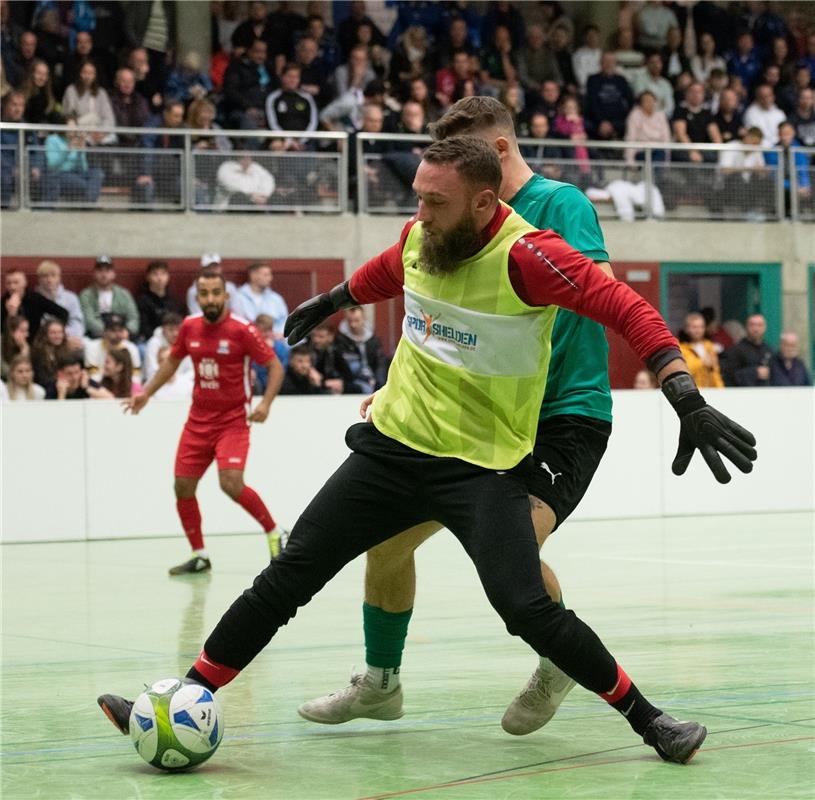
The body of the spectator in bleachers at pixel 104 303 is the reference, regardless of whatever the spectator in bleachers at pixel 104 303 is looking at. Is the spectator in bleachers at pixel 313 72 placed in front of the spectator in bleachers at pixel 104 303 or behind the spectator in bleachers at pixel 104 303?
behind

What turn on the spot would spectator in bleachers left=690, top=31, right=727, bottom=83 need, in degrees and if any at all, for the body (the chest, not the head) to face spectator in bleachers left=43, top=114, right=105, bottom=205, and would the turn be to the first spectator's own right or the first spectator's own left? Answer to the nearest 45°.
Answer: approximately 45° to the first spectator's own right

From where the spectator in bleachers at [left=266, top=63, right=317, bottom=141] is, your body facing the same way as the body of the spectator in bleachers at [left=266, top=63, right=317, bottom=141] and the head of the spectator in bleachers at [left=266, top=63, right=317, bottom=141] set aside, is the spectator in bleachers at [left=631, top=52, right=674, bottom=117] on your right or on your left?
on your left

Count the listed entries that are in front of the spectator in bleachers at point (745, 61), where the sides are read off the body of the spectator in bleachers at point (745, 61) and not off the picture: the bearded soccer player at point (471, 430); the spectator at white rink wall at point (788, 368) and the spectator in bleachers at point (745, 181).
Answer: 3

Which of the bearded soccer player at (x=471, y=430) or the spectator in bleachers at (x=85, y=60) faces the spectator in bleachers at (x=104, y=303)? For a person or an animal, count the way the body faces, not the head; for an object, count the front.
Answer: the spectator in bleachers at (x=85, y=60)

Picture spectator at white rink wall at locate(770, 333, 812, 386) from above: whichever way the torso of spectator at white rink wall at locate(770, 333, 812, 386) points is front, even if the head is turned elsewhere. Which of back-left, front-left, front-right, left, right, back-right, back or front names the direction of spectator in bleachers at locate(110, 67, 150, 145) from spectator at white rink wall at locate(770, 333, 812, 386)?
right

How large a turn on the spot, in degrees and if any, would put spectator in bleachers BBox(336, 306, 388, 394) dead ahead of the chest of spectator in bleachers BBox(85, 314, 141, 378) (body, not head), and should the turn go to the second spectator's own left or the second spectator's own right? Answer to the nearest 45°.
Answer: approximately 90° to the second spectator's own left

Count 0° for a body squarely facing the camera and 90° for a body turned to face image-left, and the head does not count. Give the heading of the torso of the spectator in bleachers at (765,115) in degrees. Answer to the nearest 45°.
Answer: approximately 0°

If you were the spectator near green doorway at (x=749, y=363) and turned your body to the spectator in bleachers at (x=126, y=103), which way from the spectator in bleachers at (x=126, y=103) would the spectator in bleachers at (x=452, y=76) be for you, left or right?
right
